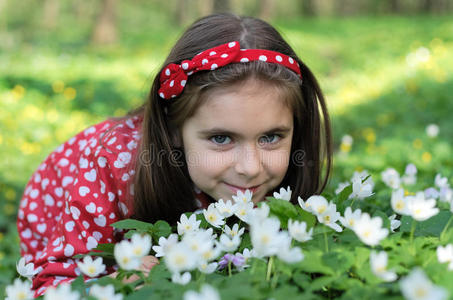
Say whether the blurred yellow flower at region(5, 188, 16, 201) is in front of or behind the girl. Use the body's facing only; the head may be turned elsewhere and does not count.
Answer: behind

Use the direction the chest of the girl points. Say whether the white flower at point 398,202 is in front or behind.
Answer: in front

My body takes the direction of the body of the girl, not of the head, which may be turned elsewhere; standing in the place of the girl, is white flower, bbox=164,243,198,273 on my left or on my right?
on my right

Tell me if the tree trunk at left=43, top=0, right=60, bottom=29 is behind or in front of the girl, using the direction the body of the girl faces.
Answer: behind

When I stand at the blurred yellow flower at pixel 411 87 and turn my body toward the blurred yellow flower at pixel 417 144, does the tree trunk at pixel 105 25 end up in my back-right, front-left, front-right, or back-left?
back-right

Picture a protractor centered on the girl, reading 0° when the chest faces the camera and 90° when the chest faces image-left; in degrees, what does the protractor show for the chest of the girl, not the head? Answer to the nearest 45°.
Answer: approximately 315°

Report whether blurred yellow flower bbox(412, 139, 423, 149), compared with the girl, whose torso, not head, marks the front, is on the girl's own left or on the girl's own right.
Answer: on the girl's own left

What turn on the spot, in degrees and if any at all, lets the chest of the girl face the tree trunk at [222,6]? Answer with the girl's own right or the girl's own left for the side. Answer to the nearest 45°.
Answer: approximately 135° to the girl's own left

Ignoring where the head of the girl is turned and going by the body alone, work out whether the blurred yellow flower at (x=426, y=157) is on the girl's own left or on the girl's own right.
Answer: on the girl's own left
